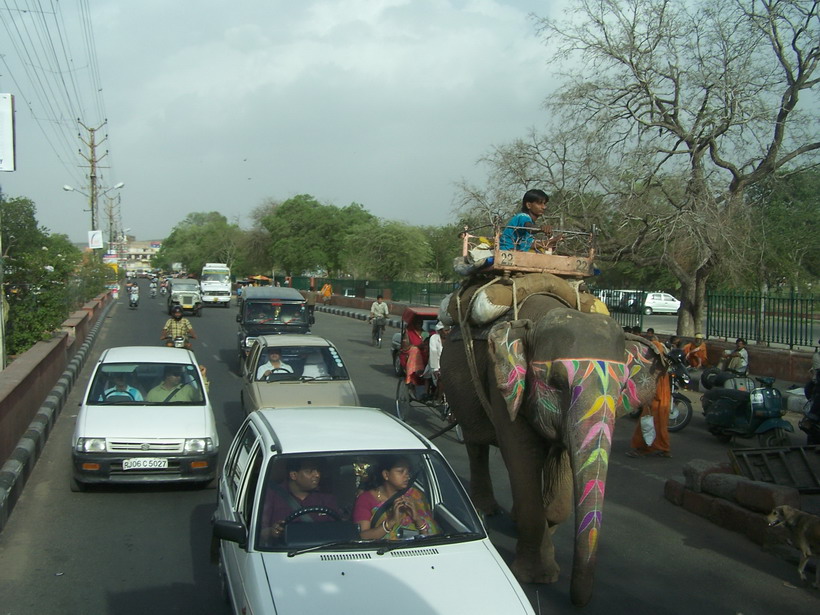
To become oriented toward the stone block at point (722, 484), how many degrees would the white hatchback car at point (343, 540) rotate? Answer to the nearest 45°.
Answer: approximately 90° to its left

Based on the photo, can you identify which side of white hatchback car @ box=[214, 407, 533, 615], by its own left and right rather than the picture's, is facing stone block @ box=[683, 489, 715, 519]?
left

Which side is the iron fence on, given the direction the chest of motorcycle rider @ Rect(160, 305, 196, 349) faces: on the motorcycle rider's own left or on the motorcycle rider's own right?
on the motorcycle rider's own left

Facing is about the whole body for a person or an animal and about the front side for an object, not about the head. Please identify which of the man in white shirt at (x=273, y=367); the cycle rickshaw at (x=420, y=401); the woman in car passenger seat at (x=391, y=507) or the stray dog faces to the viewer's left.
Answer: the stray dog

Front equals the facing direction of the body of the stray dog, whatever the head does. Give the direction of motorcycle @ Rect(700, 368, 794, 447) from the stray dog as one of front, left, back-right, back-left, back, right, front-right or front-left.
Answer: right

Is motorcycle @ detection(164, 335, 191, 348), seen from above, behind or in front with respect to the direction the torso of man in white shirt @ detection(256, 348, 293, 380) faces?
behind

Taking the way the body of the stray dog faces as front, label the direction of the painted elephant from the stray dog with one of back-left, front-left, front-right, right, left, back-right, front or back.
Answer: front-left

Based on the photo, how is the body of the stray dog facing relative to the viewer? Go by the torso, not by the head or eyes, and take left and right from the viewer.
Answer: facing to the left of the viewer
